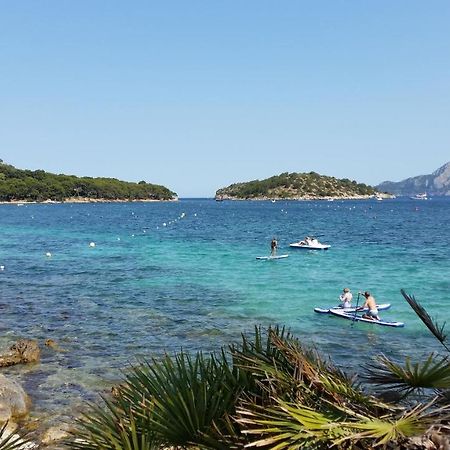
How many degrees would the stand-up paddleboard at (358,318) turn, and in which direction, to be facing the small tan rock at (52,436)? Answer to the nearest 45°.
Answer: approximately 90° to its left

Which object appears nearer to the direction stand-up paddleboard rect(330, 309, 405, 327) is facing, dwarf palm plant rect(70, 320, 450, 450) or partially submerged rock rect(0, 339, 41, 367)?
the partially submerged rock

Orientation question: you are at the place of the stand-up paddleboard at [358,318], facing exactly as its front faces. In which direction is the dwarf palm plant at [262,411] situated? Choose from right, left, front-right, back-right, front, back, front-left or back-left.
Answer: back-left

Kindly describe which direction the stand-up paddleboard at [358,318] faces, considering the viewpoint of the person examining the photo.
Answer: facing away from the viewer and to the left of the viewer

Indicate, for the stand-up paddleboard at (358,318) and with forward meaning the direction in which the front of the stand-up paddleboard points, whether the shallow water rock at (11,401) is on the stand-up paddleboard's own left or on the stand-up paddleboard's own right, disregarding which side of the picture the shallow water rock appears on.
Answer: on the stand-up paddleboard's own left

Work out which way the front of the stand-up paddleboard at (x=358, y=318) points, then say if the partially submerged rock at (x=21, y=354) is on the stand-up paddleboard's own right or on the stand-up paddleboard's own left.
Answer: on the stand-up paddleboard's own left

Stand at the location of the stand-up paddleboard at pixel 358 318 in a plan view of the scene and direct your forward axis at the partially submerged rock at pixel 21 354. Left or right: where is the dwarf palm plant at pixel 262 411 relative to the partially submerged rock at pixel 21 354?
left
